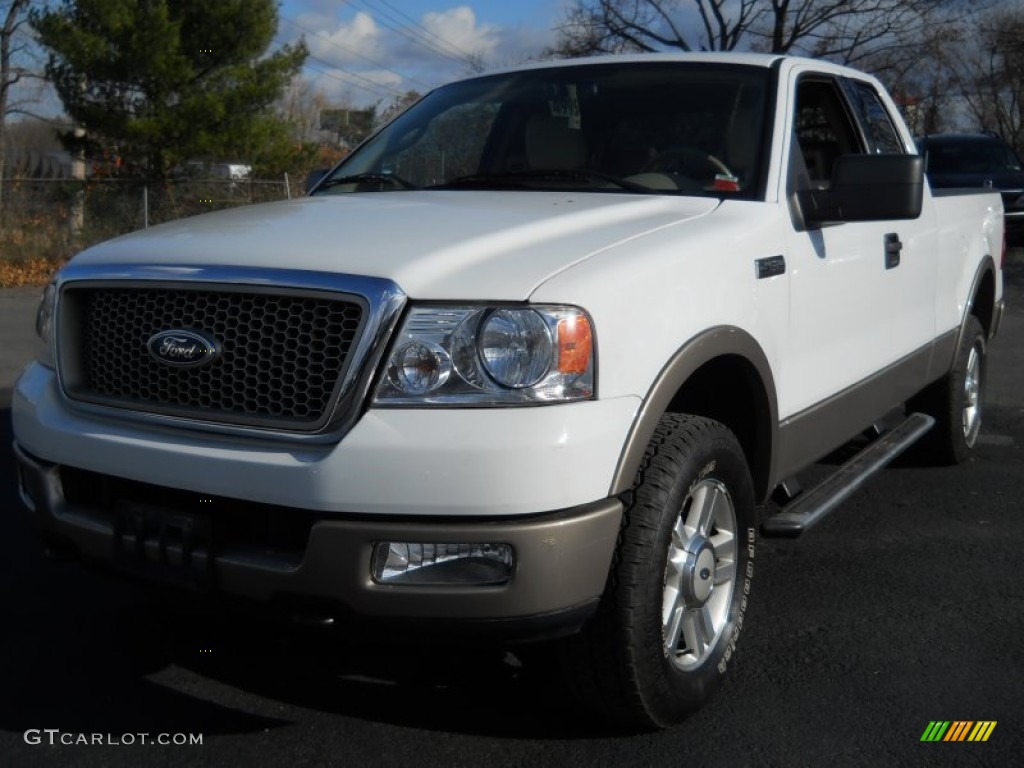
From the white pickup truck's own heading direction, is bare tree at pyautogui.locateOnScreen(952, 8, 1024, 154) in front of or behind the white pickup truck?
behind

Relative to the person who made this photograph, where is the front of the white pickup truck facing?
facing the viewer and to the left of the viewer

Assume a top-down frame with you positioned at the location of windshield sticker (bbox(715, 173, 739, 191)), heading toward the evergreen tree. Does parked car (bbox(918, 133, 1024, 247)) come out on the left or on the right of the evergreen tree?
right

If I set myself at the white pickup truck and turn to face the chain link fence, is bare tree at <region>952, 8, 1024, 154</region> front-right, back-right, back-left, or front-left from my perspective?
front-right

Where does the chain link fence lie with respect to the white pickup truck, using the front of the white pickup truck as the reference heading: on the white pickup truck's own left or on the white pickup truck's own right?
on the white pickup truck's own right

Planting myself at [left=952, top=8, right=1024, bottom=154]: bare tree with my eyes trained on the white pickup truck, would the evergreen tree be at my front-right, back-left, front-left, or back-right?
front-right

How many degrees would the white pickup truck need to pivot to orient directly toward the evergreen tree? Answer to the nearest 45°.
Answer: approximately 135° to its right
